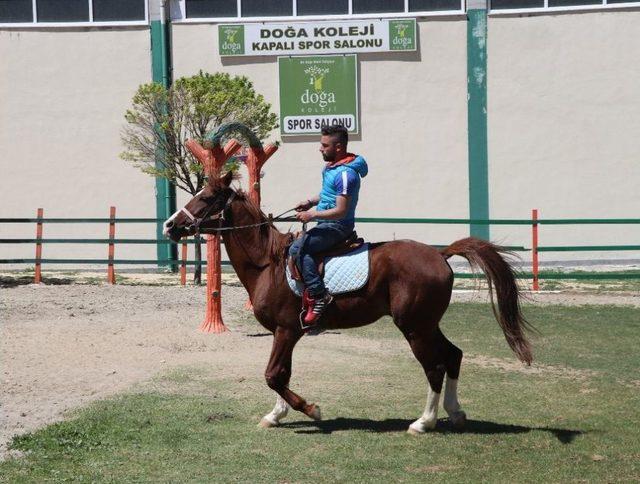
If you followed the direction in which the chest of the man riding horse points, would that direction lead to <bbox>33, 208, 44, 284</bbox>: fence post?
no

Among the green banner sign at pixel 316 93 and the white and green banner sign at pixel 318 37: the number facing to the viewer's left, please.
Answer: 0

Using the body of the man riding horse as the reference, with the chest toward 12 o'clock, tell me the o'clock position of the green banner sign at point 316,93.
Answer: The green banner sign is roughly at 3 o'clock from the man riding horse.

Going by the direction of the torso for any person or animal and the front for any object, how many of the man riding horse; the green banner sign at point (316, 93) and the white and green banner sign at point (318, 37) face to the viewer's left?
1

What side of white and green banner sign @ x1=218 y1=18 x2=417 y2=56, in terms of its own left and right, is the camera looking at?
front

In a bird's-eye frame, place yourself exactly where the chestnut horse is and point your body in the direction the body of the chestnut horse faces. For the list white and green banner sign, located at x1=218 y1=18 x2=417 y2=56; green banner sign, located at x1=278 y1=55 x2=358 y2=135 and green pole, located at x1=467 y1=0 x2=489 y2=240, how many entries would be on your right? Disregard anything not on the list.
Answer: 3

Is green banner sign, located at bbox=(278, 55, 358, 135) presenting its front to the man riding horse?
yes

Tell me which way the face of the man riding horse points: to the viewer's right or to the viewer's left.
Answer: to the viewer's left

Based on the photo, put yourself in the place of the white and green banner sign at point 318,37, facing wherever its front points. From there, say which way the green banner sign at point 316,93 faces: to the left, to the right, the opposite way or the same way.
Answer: the same way

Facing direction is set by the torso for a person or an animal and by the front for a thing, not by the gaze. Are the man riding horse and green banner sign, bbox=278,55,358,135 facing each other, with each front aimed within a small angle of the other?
no

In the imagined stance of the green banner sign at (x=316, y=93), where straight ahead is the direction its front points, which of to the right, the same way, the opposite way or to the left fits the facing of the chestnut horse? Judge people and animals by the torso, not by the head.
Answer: to the right

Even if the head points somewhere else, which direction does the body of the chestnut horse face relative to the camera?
to the viewer's left

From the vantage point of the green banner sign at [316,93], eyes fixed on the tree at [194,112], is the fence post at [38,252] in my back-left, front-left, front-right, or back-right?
front-right

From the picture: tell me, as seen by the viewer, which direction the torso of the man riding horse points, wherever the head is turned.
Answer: to the viewer's left

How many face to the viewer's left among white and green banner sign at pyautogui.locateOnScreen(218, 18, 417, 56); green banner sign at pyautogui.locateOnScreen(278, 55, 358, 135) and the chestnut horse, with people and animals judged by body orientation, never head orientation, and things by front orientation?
1

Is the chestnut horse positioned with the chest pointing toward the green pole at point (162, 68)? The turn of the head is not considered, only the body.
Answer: no

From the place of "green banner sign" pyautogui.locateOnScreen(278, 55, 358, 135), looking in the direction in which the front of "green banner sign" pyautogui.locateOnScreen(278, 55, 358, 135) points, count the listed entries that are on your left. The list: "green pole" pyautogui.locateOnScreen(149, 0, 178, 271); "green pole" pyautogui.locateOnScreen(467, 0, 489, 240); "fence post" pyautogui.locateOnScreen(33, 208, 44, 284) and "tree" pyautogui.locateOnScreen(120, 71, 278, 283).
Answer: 1

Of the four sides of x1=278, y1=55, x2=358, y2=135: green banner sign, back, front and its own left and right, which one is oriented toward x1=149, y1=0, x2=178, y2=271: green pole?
right

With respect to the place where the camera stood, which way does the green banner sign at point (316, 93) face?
facing the viewer

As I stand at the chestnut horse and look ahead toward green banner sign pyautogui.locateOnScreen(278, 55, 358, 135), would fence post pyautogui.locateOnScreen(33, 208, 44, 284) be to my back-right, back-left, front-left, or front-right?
front-left

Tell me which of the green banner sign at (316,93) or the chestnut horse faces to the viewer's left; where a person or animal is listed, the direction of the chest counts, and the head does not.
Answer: the chestnut horse
